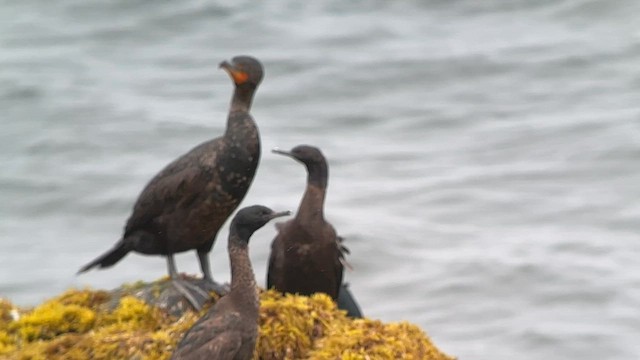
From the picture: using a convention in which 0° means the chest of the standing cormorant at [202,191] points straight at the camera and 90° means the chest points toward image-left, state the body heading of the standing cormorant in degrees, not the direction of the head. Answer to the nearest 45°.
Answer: approximately 315°

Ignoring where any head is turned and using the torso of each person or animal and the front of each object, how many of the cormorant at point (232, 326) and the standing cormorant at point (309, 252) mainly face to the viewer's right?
1

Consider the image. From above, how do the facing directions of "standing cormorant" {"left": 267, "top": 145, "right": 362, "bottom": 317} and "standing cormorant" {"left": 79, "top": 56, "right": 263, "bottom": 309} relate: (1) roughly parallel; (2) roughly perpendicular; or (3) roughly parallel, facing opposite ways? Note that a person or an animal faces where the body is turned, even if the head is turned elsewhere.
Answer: roughly perpendicular

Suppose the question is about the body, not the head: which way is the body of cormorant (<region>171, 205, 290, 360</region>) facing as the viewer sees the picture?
to the viewer's right
